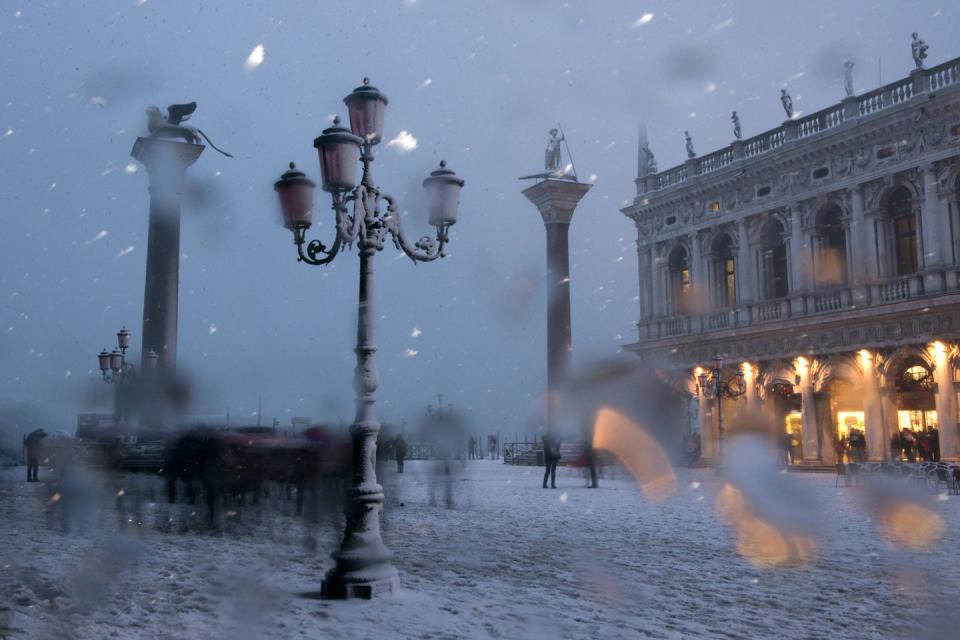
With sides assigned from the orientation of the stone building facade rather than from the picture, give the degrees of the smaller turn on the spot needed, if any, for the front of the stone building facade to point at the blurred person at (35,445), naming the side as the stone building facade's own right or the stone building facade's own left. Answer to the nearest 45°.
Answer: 0° — it already faces them

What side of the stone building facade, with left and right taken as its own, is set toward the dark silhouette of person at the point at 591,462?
front

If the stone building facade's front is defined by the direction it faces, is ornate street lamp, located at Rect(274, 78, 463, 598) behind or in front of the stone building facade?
in front

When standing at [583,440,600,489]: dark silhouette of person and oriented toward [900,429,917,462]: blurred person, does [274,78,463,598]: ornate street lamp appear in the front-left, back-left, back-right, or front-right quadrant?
back-right

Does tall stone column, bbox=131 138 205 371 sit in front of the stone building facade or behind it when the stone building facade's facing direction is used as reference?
in front

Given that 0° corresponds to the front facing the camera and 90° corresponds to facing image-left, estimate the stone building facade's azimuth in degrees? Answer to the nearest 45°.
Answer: approximately 45°

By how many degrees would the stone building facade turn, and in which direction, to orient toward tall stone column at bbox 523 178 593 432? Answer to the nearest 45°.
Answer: approximately 45° to its right

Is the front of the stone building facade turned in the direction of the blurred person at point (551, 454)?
yes
